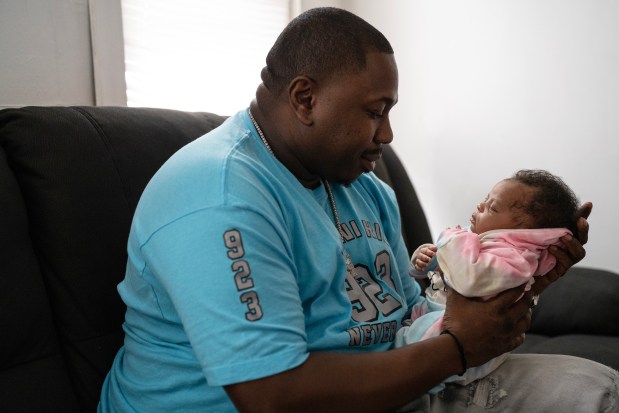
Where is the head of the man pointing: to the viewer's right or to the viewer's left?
to the viewer's right

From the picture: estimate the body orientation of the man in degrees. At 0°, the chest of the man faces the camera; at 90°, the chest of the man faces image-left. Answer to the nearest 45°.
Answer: approximately 315°
